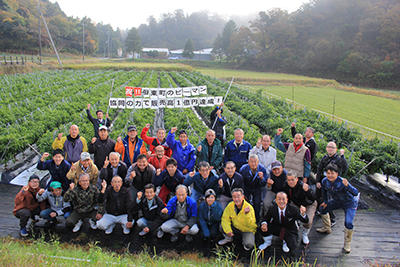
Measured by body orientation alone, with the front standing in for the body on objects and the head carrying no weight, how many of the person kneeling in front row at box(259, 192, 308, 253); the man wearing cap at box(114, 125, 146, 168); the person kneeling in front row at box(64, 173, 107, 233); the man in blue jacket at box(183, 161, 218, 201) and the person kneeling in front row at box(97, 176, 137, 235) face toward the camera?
5

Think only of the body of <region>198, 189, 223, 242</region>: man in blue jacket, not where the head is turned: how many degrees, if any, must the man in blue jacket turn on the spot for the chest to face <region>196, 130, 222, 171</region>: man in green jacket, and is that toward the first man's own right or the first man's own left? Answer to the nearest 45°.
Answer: approximately 180°

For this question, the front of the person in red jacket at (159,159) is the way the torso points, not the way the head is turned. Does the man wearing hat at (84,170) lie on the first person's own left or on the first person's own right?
on the first person's own right

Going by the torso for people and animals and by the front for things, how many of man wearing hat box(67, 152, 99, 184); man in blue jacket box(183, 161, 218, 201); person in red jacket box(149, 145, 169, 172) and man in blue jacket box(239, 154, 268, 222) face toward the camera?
4

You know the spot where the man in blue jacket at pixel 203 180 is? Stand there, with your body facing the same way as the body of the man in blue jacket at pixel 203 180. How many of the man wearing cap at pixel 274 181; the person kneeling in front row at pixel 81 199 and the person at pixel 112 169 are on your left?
1

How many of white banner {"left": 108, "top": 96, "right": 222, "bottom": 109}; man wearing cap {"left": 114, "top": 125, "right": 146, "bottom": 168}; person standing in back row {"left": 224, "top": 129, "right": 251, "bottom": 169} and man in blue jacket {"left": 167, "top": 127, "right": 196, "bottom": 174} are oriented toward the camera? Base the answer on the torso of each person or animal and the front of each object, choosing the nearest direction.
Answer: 4

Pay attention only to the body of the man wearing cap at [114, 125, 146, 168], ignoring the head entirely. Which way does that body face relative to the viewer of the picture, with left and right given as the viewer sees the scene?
facing the viewer

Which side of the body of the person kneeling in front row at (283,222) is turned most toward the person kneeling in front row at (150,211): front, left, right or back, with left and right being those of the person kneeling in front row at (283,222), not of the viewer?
right

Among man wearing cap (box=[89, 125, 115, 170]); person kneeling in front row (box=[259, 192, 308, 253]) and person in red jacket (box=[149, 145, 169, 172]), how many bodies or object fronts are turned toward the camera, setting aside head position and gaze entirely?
3

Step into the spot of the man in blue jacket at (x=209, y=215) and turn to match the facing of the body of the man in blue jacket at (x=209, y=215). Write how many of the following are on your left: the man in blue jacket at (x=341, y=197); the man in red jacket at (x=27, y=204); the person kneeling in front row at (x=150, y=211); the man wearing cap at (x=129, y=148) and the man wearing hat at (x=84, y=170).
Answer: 1

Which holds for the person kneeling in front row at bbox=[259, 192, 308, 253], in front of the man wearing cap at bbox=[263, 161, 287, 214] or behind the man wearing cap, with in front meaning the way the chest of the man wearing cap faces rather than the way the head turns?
in front

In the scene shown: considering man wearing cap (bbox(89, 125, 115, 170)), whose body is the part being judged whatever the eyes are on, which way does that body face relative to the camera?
toward the camera

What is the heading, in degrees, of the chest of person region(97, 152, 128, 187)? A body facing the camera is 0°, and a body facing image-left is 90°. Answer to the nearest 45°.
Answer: approximately 0°
